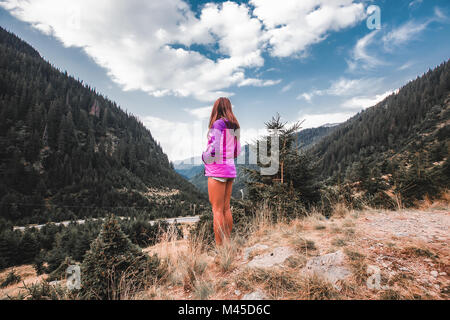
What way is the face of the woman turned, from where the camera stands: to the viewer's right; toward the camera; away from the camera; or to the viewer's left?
away from the camera

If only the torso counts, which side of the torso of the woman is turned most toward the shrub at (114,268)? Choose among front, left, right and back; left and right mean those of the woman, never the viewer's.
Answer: left

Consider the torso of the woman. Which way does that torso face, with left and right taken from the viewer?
facing away from the viewer and to the left of the viewer
